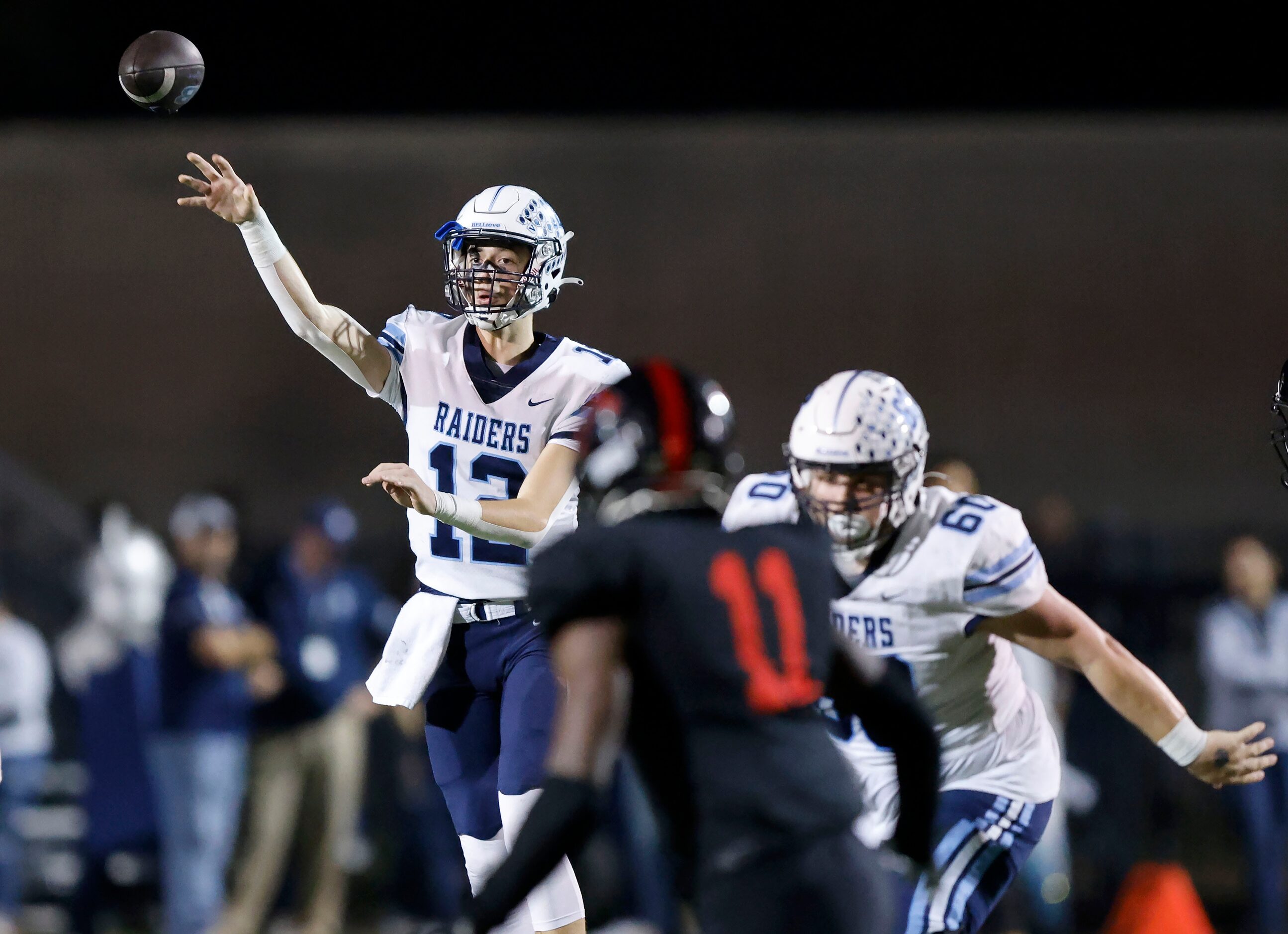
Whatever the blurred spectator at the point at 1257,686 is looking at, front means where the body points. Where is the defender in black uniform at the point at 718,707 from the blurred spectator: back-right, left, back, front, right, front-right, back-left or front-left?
front

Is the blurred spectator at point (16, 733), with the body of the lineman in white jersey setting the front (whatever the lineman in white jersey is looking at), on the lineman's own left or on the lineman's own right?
on the lineman's own right

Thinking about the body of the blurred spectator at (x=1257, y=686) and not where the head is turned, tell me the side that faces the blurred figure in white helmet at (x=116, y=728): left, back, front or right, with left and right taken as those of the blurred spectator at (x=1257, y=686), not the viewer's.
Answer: right

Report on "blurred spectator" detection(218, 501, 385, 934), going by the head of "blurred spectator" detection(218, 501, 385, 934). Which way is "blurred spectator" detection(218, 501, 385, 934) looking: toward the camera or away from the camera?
toward the camera

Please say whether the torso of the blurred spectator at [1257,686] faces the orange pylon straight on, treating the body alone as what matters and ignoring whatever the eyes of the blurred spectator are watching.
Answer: yes

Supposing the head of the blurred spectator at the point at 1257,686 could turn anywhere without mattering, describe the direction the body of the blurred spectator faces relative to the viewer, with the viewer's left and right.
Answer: facing the viewer

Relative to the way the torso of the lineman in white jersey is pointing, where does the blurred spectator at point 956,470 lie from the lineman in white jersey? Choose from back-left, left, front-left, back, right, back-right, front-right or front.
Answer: back-right

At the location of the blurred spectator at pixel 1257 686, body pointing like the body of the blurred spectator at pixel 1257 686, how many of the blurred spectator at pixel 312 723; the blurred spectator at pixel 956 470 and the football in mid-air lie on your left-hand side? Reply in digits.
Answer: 0

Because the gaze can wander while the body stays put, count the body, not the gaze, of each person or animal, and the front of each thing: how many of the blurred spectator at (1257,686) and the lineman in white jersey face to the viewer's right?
0

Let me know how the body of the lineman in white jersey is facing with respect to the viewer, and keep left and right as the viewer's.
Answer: facing the viewer and to the left of the viewer

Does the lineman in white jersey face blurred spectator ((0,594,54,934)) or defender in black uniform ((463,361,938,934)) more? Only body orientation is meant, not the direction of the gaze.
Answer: the defender in black uniform

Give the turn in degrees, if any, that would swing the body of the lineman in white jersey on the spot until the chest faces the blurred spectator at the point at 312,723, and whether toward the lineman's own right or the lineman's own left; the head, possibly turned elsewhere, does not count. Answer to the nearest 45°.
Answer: approximately 90° to the lineman's own right

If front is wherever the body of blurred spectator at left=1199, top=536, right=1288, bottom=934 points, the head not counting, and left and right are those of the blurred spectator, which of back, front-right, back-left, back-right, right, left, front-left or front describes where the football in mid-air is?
front-right

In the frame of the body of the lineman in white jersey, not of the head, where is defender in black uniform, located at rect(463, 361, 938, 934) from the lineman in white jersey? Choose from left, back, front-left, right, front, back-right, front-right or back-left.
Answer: front-left

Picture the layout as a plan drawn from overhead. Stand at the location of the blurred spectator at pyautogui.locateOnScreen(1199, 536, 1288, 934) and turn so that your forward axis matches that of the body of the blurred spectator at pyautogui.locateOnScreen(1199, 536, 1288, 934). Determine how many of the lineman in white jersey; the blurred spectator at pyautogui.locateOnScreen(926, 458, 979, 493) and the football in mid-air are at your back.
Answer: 0

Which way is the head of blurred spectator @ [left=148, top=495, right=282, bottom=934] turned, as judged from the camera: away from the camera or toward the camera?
toward the camera

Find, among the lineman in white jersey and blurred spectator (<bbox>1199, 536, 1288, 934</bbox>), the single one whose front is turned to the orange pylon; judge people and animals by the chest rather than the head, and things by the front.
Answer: the blurred spectator

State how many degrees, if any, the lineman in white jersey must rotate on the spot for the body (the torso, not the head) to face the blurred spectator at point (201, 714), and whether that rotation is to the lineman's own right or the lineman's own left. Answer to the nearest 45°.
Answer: approximately 90° to the lineman's own right
